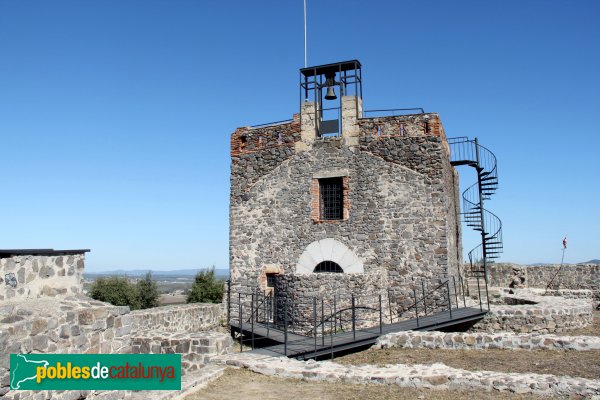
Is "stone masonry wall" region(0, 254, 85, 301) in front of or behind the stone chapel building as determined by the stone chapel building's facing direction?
in front

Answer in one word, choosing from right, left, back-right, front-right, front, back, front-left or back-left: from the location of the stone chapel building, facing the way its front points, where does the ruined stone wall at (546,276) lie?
back-left

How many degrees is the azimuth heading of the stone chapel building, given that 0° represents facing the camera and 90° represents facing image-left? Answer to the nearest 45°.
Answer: approximately 0°

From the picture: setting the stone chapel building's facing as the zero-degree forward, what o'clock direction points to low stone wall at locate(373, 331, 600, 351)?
The low stone wall is roughly at 11 o'clock from the stone chapel building.

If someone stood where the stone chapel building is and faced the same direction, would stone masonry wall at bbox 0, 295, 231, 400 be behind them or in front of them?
in front

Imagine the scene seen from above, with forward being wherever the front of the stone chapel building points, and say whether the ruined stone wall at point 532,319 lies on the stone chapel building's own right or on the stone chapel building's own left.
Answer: on the stone chapel building's own left
